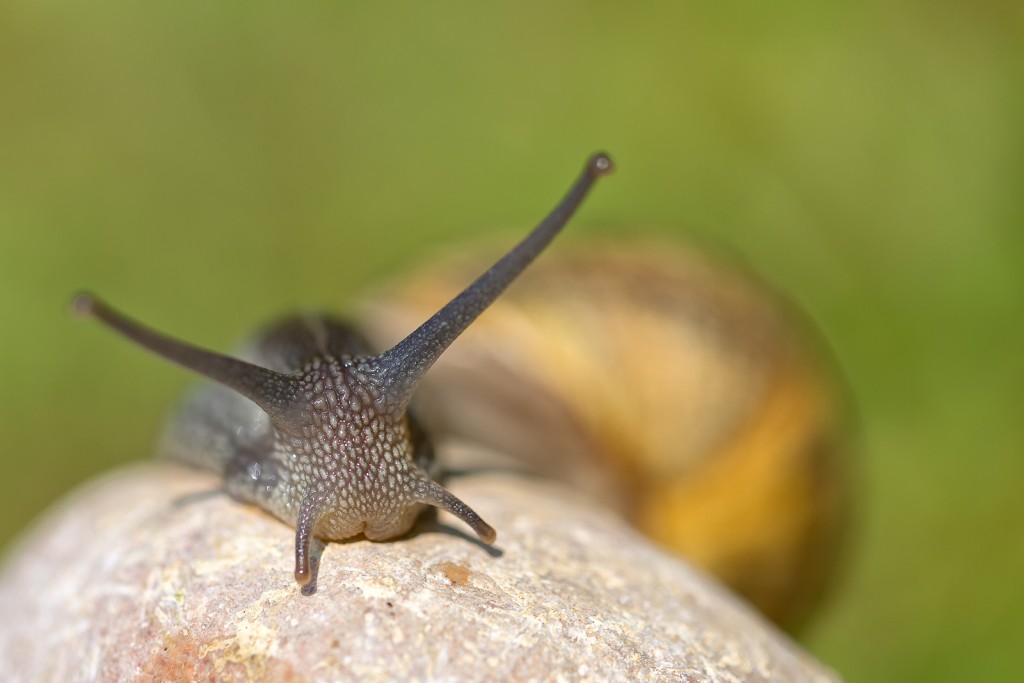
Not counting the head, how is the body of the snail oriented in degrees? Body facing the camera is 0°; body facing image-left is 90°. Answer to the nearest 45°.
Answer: approximately 0°
